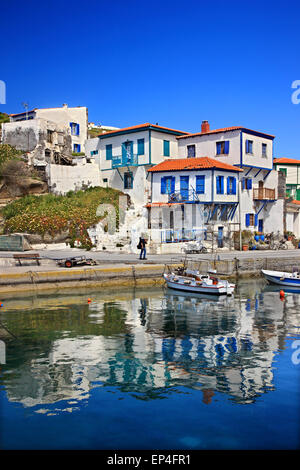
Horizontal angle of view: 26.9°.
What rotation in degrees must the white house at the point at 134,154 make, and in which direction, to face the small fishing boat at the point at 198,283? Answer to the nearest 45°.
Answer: approximately 45° to its left

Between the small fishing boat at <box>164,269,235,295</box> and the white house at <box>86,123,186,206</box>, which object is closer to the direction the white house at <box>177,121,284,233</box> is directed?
the small fishing boat

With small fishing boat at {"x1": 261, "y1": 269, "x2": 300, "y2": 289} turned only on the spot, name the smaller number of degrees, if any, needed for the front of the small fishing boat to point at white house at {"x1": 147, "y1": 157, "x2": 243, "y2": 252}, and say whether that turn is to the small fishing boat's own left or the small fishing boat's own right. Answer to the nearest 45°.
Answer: approximately 45° to the small fishing boat's own right

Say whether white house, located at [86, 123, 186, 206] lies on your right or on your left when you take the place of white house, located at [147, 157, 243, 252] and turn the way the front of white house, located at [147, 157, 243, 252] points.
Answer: on your right

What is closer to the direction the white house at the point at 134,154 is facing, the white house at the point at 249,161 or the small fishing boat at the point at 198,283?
the small fishing boat

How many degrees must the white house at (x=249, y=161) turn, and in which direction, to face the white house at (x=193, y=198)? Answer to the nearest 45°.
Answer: approximately 90° to its right

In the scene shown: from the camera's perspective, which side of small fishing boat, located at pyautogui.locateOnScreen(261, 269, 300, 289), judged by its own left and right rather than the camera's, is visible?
left

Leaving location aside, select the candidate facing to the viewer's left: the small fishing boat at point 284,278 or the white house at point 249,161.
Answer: the small fishing boat

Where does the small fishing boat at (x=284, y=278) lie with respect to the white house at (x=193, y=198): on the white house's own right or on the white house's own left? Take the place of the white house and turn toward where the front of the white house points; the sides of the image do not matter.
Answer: on the white house's own left

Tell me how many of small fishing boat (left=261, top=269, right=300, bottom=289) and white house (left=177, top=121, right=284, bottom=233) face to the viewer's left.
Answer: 1
